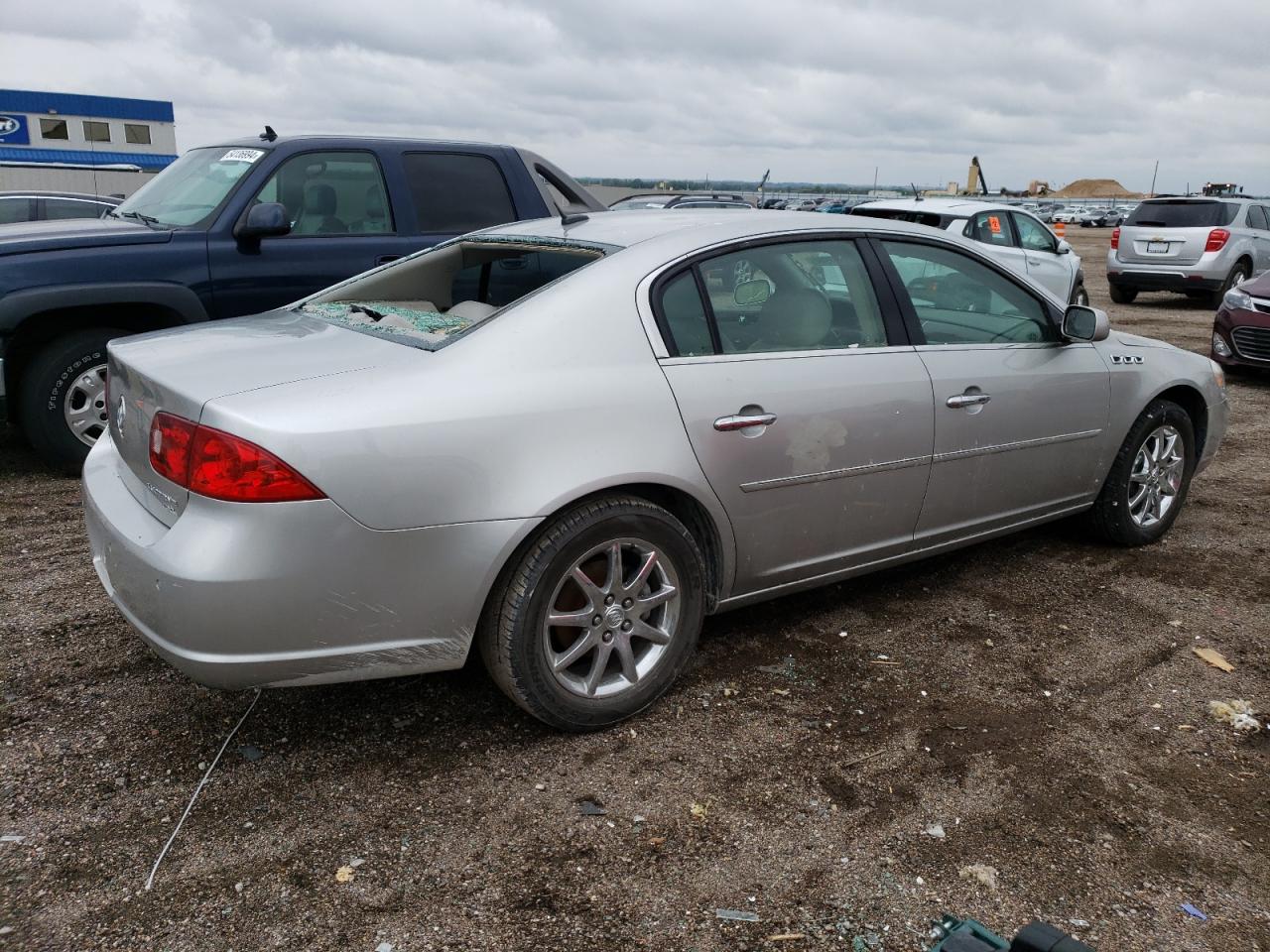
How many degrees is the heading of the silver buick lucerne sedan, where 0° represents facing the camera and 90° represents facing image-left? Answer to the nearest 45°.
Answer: approximately 225°

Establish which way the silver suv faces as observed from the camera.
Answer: facing away from the viewer and to the right of the viewer

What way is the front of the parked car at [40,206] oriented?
to the viewer's left

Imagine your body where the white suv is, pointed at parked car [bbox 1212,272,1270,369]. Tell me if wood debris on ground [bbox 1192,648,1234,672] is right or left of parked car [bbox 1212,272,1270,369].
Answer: right

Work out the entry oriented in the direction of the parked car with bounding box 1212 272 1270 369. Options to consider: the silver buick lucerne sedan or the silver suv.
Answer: the silver buick lucerne sedan

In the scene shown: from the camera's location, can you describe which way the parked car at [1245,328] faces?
facing the viewer and to the left of the viewer

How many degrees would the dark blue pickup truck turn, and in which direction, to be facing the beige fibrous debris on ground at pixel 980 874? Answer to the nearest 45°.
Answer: approximately 90° to its left

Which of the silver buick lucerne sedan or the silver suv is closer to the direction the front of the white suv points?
the silver suv

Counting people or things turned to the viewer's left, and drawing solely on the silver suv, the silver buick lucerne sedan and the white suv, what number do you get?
0

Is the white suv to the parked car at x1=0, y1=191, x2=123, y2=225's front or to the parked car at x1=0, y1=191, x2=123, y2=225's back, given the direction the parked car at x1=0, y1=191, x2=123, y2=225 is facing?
to the back

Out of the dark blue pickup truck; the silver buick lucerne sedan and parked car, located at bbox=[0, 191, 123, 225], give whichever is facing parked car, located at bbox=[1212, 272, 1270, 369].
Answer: the silver buick lucerne sedan

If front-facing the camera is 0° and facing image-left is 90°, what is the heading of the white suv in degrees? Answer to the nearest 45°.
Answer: approximately 225°
